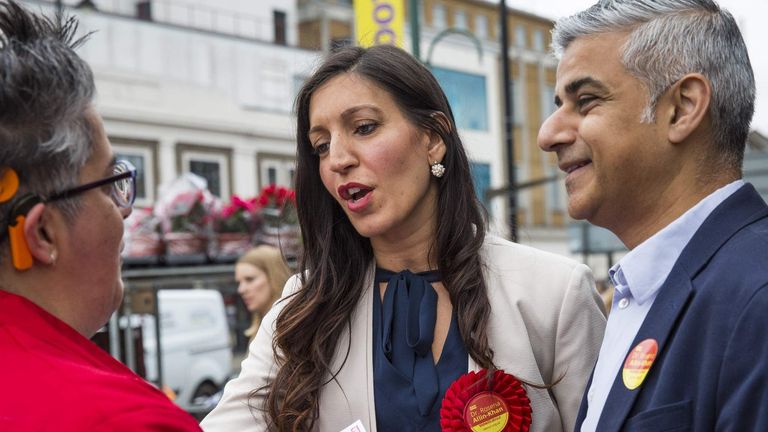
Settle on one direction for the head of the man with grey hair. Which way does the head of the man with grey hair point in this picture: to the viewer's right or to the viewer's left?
to the viewer's left

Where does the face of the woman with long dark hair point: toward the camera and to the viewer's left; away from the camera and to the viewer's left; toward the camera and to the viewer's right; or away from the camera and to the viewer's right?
toward the camera and to the viewer's left

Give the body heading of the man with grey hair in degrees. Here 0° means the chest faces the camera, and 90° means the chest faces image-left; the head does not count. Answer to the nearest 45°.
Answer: approximately 90°

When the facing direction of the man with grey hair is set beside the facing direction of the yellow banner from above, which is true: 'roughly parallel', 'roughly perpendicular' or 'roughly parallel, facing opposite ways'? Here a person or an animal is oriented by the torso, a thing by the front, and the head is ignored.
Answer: roughly perpendicular

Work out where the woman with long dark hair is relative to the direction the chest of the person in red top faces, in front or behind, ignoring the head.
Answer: in front

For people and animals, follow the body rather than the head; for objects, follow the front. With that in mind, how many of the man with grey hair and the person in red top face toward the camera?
0

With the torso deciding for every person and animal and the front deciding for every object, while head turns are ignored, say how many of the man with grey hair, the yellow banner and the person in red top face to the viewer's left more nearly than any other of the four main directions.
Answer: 1

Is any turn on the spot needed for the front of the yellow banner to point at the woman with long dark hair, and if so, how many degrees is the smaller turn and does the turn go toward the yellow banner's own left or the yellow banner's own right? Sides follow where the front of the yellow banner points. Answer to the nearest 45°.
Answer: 0° — it already faces them

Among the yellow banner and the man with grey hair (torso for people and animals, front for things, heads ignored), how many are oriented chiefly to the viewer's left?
1

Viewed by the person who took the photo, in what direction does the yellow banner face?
facing the viewer

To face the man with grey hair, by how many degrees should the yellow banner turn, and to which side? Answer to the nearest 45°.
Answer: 0° — it already faces them

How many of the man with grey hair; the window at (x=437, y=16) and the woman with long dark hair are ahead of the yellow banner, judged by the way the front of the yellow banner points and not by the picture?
2

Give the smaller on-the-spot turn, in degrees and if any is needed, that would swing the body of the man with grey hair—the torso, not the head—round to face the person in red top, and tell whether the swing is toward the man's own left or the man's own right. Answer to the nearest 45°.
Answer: approximately 45° to the man's own left

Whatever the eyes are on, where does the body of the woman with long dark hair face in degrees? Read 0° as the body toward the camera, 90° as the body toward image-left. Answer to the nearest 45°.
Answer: approximately 45°
